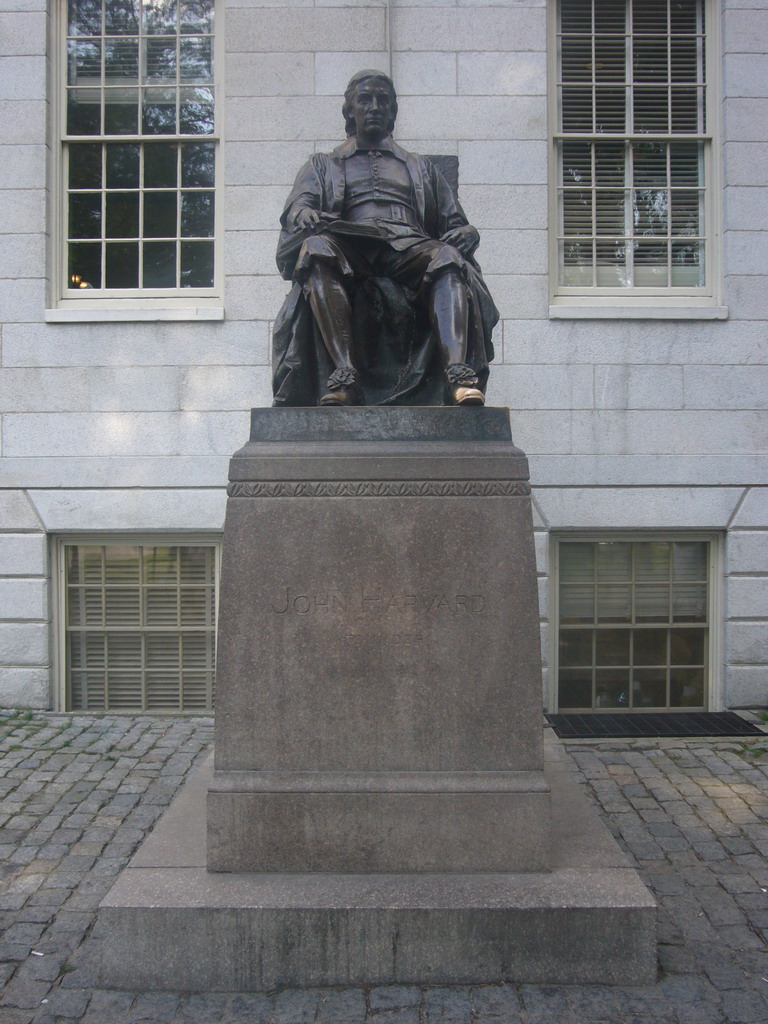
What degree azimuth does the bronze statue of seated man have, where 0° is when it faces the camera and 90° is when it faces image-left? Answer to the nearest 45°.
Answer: approximately 0°

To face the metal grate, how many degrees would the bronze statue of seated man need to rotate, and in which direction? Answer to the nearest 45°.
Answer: approximately 135° to its left

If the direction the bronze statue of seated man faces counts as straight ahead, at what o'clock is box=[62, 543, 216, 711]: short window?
The short window is roughly at 5 o'clock from the bronze statue of seated man.

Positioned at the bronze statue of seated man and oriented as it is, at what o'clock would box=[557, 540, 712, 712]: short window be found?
The short window is roughly at 7 o'clock from the bronze statue of seated man.

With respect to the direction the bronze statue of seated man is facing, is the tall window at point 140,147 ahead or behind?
behind

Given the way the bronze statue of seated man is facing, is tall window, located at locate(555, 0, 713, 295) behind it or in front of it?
behind
